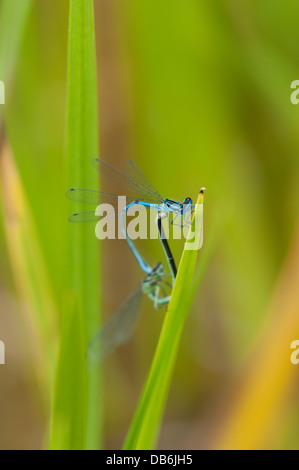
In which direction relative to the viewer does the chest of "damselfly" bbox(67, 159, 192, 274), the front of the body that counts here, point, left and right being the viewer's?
facing to the right of the viewer
